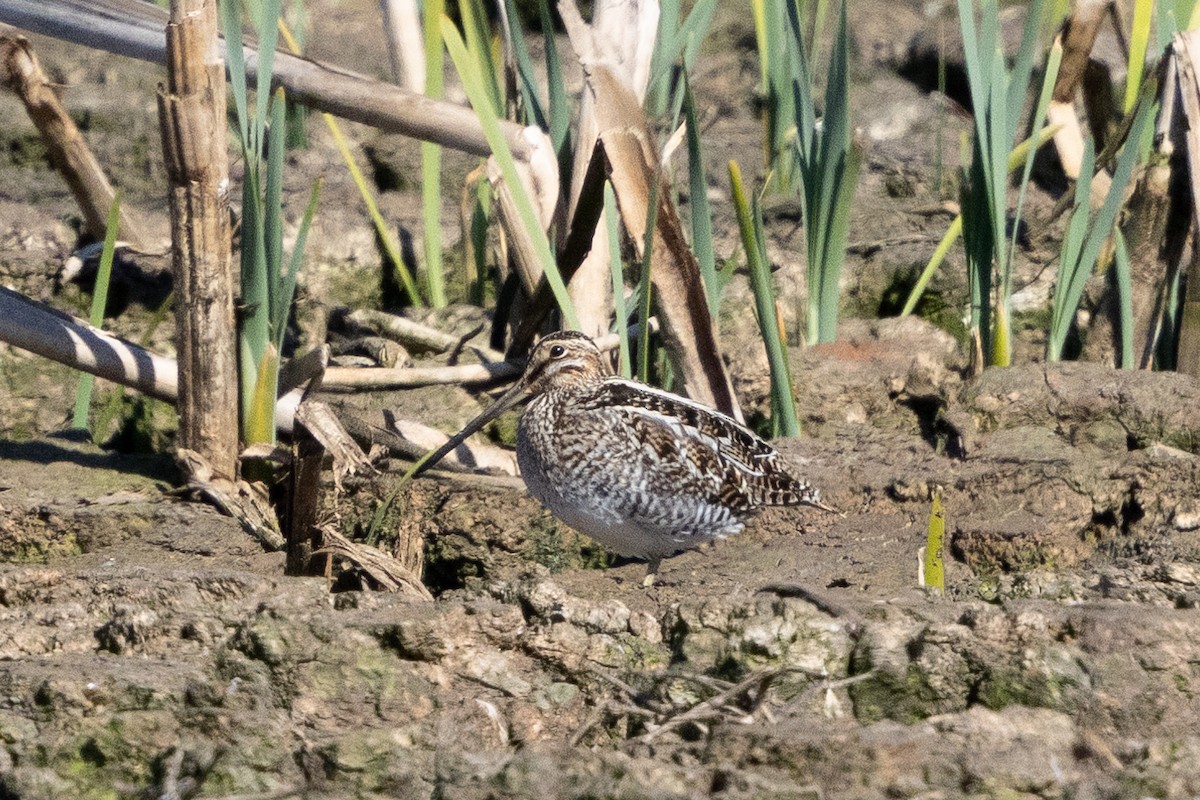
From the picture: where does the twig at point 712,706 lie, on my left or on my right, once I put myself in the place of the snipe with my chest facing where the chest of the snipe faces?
on my left

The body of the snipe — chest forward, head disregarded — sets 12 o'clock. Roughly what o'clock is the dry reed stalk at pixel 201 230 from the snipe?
The dry reed stalk is roughly at 12 o'clock from the snipe.

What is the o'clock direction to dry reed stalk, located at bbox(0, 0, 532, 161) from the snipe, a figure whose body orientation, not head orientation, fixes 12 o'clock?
The dry reed stalk is roughly at 1 o'clock from the snipe.

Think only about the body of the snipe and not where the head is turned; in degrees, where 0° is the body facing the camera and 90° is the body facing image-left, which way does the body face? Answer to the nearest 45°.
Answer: approximately 90°

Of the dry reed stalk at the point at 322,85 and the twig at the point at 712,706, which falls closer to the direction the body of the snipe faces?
the dry reed stalk

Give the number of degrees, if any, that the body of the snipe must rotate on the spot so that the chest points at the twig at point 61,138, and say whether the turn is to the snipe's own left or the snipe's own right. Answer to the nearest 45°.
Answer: approximately 45° to the snipe's own right
